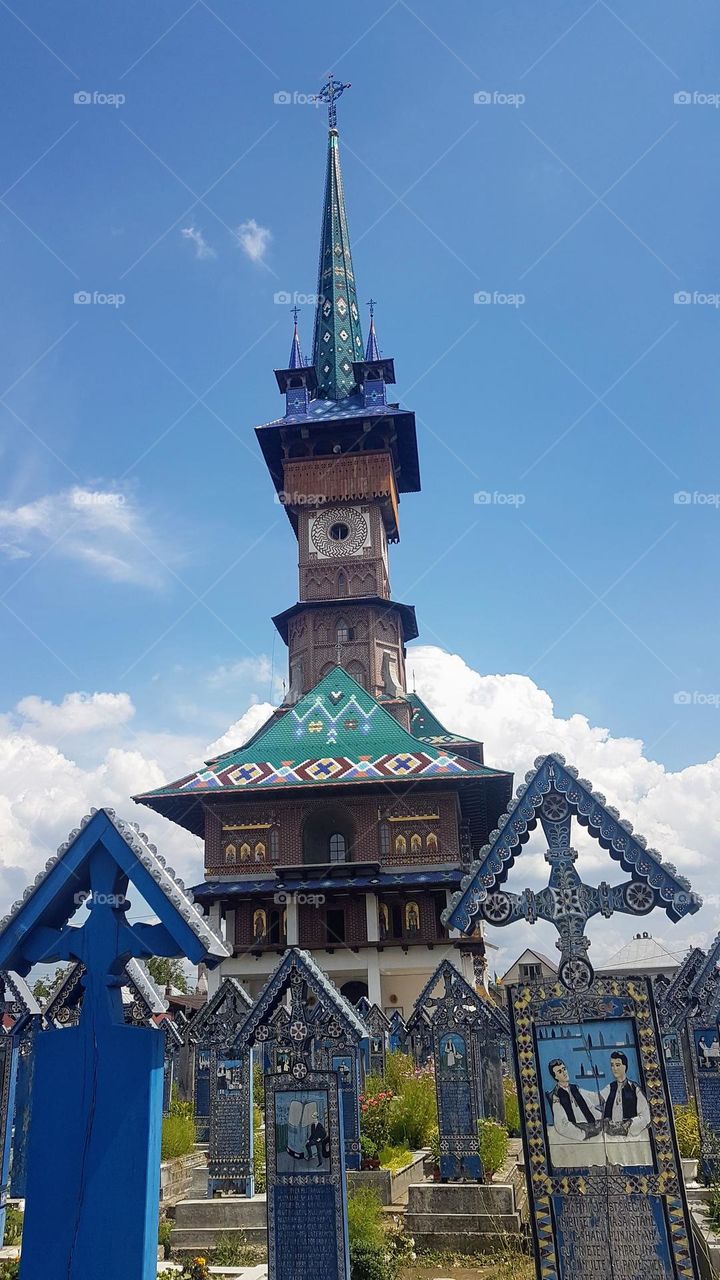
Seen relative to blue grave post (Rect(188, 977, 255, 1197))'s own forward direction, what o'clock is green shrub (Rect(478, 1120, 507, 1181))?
The green shrub is roughly at 9 o'clock from the blue grave post.

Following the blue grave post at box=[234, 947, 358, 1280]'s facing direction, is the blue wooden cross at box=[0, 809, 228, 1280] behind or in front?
in front

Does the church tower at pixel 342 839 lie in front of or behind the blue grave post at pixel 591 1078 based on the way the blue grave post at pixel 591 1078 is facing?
behind

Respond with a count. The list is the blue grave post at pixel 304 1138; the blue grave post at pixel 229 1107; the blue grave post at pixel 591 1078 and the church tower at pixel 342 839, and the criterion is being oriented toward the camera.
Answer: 4

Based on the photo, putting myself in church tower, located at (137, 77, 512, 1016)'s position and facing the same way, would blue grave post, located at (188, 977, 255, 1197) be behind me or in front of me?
in front

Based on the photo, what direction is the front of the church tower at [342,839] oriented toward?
toward the camera

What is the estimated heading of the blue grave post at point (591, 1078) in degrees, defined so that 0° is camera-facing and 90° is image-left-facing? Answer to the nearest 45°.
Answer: approximately 0°

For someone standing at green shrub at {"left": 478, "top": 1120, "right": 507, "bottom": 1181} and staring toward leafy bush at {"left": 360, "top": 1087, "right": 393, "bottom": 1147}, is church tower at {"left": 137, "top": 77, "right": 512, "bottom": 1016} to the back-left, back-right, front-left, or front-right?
front-right

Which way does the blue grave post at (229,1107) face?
toward the camera

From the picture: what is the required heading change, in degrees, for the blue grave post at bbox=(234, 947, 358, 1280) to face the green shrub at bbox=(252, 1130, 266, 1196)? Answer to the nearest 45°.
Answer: approximately 180°

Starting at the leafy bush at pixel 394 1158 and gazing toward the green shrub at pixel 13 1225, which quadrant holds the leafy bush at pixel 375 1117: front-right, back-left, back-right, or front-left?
back-right

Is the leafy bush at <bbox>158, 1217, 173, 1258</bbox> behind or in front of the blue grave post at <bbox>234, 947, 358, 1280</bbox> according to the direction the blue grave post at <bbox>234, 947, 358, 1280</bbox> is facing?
behind

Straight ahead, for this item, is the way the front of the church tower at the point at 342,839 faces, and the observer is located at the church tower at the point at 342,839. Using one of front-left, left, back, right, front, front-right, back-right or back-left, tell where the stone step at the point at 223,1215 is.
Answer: front

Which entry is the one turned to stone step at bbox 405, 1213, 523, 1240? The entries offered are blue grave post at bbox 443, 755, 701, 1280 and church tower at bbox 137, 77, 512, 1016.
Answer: the church tower

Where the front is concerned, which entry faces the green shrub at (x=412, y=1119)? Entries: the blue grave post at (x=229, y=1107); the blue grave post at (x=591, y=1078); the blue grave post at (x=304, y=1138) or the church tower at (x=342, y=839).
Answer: the church tower

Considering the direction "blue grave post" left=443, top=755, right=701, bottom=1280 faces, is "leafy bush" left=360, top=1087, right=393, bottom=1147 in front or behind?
behind
